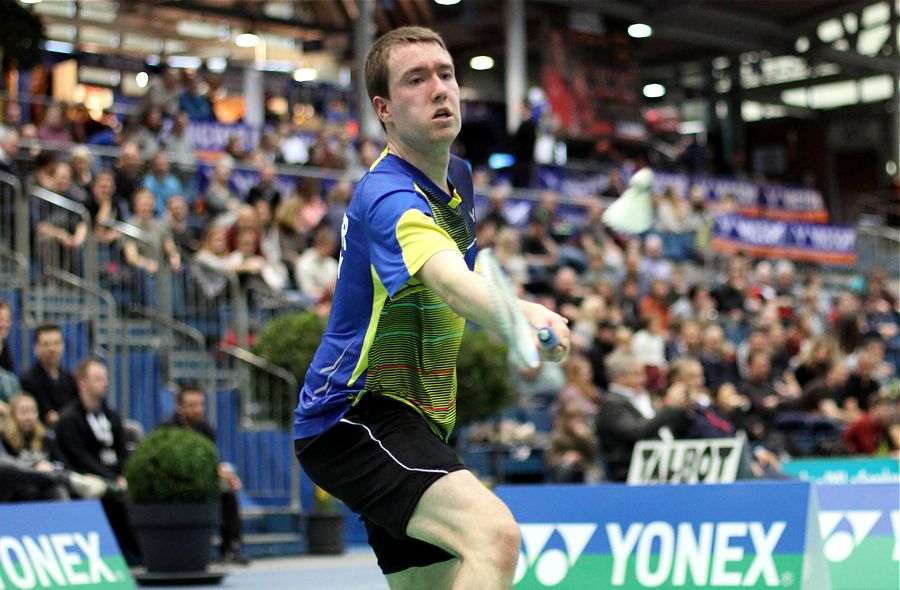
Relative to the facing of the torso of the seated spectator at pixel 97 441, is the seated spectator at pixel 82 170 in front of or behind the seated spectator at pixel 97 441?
behind

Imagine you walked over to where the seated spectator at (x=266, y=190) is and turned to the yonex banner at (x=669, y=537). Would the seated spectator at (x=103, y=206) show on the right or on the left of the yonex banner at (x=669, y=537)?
right

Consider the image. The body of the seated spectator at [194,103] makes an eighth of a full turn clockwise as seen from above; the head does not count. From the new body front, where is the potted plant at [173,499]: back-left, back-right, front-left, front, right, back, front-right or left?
front

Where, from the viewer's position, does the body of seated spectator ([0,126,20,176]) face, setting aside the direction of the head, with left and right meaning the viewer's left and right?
facing the viewer and to the right of the viewer

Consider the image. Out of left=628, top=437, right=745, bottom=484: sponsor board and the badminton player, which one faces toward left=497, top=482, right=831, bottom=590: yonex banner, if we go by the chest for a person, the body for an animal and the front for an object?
the sponsor board

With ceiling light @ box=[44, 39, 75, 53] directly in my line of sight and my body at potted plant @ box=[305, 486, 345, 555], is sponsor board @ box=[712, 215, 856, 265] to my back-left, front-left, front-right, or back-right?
front-right

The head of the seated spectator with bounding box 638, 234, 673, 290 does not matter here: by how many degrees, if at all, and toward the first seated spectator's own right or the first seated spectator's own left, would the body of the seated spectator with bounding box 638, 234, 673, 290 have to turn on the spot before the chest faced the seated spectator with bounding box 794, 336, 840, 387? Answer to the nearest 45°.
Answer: approximately 45° to the first seated spectator's own left

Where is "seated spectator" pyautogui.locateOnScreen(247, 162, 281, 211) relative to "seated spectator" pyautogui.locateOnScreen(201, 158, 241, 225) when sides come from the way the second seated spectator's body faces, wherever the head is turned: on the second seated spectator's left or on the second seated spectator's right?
on the second seated spectator's left

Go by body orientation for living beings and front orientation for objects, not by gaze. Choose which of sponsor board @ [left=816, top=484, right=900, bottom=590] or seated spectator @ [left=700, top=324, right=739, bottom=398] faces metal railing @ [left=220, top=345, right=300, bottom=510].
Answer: the seated spectator

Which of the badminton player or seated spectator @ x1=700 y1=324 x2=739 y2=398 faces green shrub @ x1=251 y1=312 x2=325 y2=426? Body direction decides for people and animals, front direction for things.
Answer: the seated spectator

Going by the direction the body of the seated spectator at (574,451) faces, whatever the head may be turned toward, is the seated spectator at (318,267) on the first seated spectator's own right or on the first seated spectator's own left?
on the first seated spectator's own right

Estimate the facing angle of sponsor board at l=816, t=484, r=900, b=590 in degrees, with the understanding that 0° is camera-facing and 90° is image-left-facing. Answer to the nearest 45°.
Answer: approximately 0°
